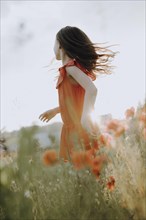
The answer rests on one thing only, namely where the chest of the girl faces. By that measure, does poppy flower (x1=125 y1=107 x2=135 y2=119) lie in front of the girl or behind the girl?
behind

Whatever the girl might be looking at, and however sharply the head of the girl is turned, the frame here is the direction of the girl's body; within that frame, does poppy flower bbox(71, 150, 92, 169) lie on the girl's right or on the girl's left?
on the girl's left

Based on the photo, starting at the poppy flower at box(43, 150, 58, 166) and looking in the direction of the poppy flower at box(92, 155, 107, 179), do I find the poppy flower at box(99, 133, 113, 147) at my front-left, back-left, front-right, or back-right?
front-left

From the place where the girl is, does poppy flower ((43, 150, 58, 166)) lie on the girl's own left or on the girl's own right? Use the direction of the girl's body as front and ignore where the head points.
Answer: on the girl's own left

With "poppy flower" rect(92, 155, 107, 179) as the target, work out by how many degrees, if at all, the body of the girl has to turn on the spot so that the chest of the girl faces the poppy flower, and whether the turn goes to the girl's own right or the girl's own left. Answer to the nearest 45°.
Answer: approximately 90° to the girl's own left

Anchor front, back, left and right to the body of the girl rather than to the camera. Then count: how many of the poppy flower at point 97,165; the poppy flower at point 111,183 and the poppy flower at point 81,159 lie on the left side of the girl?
3

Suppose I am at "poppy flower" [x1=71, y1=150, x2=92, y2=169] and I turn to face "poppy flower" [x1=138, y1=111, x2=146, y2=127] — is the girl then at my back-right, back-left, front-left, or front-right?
front-left

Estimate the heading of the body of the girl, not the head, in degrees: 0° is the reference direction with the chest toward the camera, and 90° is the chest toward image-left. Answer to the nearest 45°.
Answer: approximately 90°
